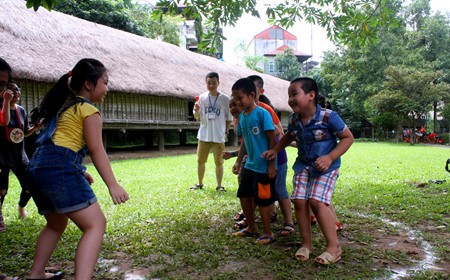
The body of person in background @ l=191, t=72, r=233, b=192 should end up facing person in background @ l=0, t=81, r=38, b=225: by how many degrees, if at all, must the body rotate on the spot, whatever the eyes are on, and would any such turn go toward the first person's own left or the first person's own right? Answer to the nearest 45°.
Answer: approximately 45° to the first person's own right

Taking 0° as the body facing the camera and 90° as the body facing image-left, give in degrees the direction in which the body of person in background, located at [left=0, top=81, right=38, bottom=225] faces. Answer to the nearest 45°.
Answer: approximately 315°

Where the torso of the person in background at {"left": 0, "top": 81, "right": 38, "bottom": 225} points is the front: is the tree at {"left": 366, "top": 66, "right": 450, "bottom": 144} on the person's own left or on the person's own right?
on the person's own left

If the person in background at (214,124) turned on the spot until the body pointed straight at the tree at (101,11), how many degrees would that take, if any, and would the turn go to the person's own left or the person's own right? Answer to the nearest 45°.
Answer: approximately 180°

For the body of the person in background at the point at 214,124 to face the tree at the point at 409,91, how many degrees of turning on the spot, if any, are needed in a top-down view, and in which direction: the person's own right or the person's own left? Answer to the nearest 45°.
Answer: approximately 135° to the person's own left

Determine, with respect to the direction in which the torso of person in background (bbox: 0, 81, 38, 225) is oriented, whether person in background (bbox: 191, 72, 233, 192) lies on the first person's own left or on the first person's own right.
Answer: on the first person's own left
